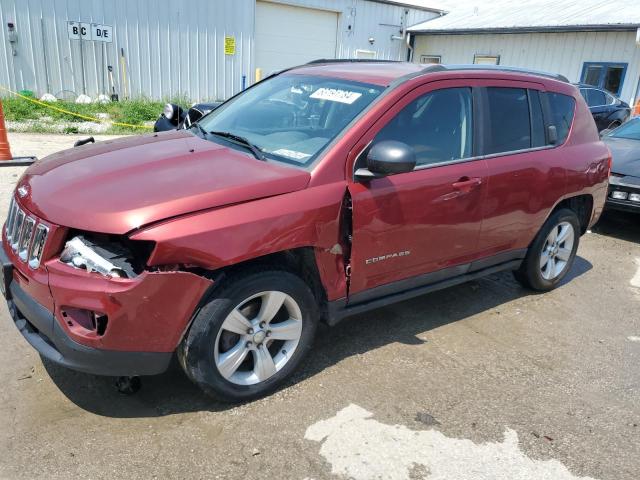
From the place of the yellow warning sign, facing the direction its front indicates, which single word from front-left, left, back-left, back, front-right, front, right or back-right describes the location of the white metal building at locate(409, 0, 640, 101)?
left

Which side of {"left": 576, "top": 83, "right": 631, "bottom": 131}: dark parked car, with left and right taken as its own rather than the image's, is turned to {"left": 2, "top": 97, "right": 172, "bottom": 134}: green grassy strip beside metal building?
front

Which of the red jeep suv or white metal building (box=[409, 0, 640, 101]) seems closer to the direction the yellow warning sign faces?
the red jeep suv

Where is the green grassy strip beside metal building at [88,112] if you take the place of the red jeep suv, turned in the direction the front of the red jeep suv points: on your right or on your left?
on your right

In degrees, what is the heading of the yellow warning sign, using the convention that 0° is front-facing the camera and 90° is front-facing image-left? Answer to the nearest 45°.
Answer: approximately 0°

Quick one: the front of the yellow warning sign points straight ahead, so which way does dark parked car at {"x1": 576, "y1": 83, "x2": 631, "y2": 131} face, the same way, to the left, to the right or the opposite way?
to the right

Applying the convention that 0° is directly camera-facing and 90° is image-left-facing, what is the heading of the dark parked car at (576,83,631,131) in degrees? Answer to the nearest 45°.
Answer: approximately 45°

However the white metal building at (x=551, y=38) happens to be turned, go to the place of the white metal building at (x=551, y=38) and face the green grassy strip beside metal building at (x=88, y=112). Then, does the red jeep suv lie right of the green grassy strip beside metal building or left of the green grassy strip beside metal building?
left

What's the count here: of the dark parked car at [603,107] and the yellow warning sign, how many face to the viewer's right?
0

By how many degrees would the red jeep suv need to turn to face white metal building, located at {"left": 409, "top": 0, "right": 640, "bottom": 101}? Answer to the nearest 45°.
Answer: approximately 180°

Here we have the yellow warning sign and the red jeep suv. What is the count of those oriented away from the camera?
0

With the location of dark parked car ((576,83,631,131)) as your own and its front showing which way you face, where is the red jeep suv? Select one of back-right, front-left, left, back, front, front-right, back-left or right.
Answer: front-left
